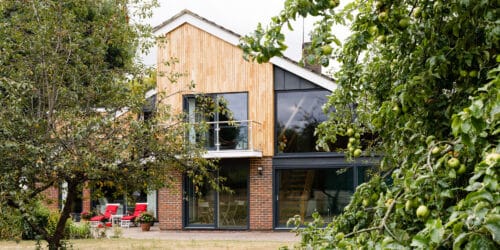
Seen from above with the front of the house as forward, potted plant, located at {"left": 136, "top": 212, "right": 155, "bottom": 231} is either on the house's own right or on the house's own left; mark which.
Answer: on the house's own right

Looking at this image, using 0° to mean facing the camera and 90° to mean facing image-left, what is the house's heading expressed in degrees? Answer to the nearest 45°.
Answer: approximately 0°

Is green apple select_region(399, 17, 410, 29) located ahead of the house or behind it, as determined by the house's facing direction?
ahead

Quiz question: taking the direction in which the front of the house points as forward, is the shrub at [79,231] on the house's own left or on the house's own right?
on the house's own right

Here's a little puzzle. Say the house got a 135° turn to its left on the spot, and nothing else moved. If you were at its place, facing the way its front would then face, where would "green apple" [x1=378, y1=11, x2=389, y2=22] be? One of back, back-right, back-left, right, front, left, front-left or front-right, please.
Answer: back-right

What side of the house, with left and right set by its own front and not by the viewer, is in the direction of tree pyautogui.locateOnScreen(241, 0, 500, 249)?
front

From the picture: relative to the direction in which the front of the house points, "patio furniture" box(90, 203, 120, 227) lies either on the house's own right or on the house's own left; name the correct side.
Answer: on the house's own right

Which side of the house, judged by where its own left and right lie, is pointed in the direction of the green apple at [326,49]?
front

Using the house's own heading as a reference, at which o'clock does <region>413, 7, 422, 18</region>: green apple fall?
The green apple is roughly at 12 o'clock from the house.

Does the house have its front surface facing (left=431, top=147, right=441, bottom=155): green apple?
yes

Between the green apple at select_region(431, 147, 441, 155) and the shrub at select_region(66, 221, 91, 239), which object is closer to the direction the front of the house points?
the green apple
